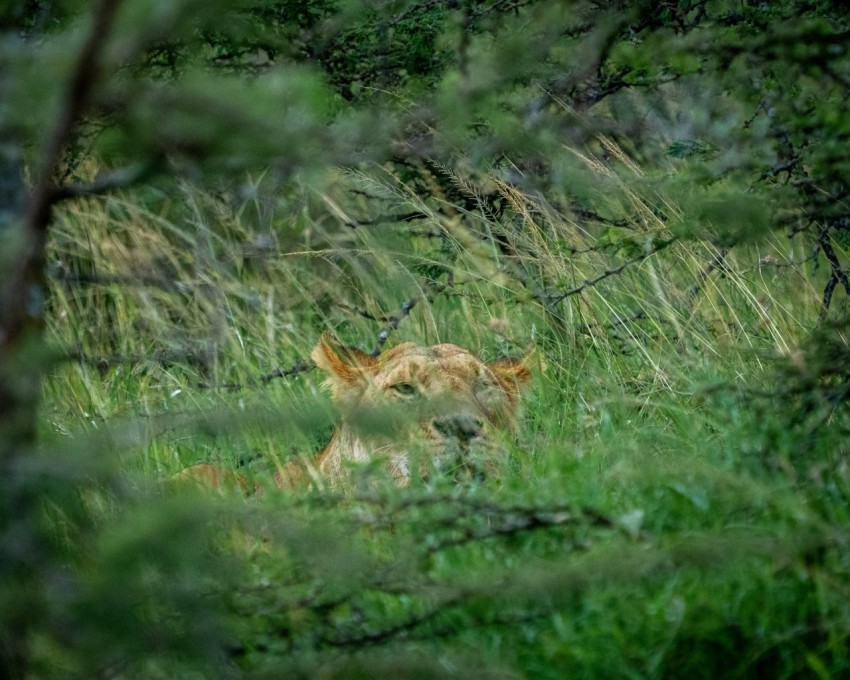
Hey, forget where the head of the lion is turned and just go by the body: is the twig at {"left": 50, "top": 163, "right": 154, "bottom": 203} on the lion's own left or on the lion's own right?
on the lion's own right

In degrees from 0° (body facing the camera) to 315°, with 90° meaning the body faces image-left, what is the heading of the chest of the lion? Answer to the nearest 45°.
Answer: approximately 315°
